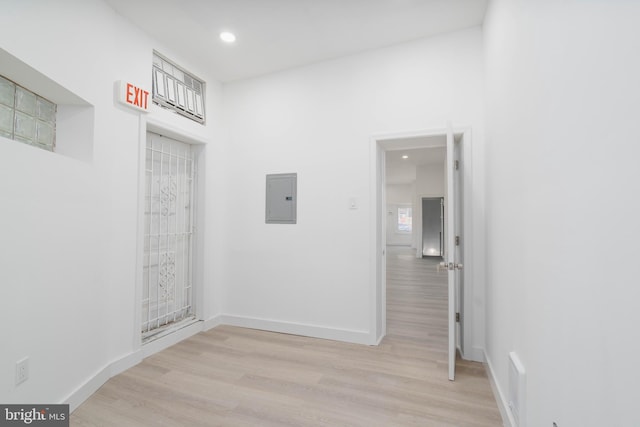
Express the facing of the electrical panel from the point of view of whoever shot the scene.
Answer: facing the viewer

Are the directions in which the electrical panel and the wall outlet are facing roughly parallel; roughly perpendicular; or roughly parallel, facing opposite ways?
roughly perpendicular

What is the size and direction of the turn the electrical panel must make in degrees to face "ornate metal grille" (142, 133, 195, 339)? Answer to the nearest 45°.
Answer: approximately 90° to its right

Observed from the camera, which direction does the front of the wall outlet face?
facing the viewer and to the right of the viewer

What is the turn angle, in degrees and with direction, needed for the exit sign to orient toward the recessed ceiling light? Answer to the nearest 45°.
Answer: approximately 45° to its left

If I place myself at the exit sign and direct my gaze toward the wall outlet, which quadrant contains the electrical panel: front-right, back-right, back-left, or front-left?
back-left

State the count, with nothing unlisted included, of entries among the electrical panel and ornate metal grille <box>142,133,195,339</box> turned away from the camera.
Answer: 0

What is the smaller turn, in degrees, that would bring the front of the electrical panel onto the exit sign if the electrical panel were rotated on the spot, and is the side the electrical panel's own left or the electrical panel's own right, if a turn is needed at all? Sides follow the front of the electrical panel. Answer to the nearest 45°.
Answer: approximately 45° to the electrical panel's own right

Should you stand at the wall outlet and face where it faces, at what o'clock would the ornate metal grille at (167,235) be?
The ornate metal grille is roughly at 9 o'clock from the wall outlet.

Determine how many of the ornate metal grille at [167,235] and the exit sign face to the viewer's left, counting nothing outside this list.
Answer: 0
